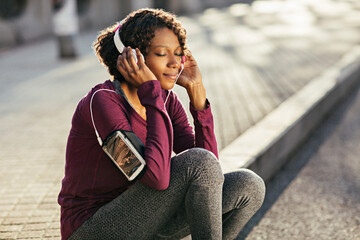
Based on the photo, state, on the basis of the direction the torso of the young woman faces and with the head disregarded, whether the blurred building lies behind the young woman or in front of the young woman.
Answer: behind

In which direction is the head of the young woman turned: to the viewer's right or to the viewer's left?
to the viewer's right

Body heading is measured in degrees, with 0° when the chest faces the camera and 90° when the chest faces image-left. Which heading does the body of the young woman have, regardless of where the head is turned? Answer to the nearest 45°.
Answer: approximately 315°
